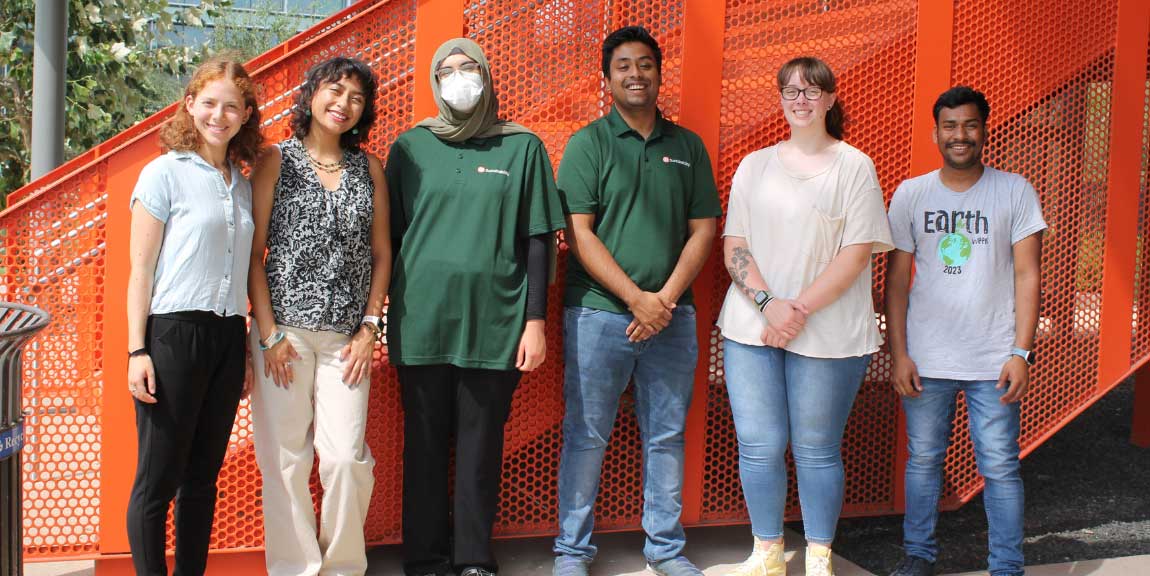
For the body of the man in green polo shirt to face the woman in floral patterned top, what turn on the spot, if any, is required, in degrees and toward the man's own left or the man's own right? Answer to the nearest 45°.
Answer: approximately 90° to the man's own right

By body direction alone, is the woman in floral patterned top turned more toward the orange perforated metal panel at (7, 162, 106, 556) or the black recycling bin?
the black recycling bin

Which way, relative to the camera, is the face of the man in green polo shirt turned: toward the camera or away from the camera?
toward the camera

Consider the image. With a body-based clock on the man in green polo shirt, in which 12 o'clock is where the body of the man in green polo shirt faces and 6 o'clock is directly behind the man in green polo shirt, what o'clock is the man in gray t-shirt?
The man in gray t-shirt is roughly at 9 o'clock from the man in green polo shirt.

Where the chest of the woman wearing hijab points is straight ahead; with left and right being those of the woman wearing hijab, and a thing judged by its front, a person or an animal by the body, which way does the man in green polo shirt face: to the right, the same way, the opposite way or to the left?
the same way

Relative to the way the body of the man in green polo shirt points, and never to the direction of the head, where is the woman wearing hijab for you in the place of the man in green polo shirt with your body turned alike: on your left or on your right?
on your right

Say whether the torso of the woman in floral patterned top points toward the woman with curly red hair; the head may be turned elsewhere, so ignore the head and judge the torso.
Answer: no

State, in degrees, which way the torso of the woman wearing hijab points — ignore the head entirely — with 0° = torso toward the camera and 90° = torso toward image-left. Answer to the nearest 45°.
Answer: approximately 0°

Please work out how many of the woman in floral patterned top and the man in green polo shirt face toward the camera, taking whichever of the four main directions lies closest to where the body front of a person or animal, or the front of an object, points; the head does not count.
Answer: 2

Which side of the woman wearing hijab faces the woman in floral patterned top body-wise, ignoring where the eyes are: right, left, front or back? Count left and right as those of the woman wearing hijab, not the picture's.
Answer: right

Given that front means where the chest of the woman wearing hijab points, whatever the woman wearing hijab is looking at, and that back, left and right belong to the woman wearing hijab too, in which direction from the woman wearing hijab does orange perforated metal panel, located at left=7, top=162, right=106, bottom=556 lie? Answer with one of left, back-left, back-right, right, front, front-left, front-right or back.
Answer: right

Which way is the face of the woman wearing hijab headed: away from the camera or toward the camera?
toward the camera

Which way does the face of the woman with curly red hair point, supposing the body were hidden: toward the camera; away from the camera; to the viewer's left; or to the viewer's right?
toward the camera

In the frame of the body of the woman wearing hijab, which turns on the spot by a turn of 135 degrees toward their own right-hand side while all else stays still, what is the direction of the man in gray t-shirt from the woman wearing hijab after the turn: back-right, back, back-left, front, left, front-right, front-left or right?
back-right

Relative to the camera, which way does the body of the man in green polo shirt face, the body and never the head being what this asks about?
toward the camera

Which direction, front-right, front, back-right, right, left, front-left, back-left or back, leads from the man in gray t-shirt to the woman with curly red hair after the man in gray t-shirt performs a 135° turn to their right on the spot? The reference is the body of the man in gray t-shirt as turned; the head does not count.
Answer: left

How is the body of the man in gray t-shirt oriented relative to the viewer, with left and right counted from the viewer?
facing the viewer

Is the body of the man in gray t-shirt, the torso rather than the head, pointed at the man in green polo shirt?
no

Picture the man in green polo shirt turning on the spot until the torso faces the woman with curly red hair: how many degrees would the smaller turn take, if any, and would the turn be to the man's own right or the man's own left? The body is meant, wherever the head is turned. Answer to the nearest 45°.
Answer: approximately 45° to the man's own right

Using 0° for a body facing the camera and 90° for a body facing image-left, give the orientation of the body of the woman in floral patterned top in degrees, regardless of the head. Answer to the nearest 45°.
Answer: approximately 0°
